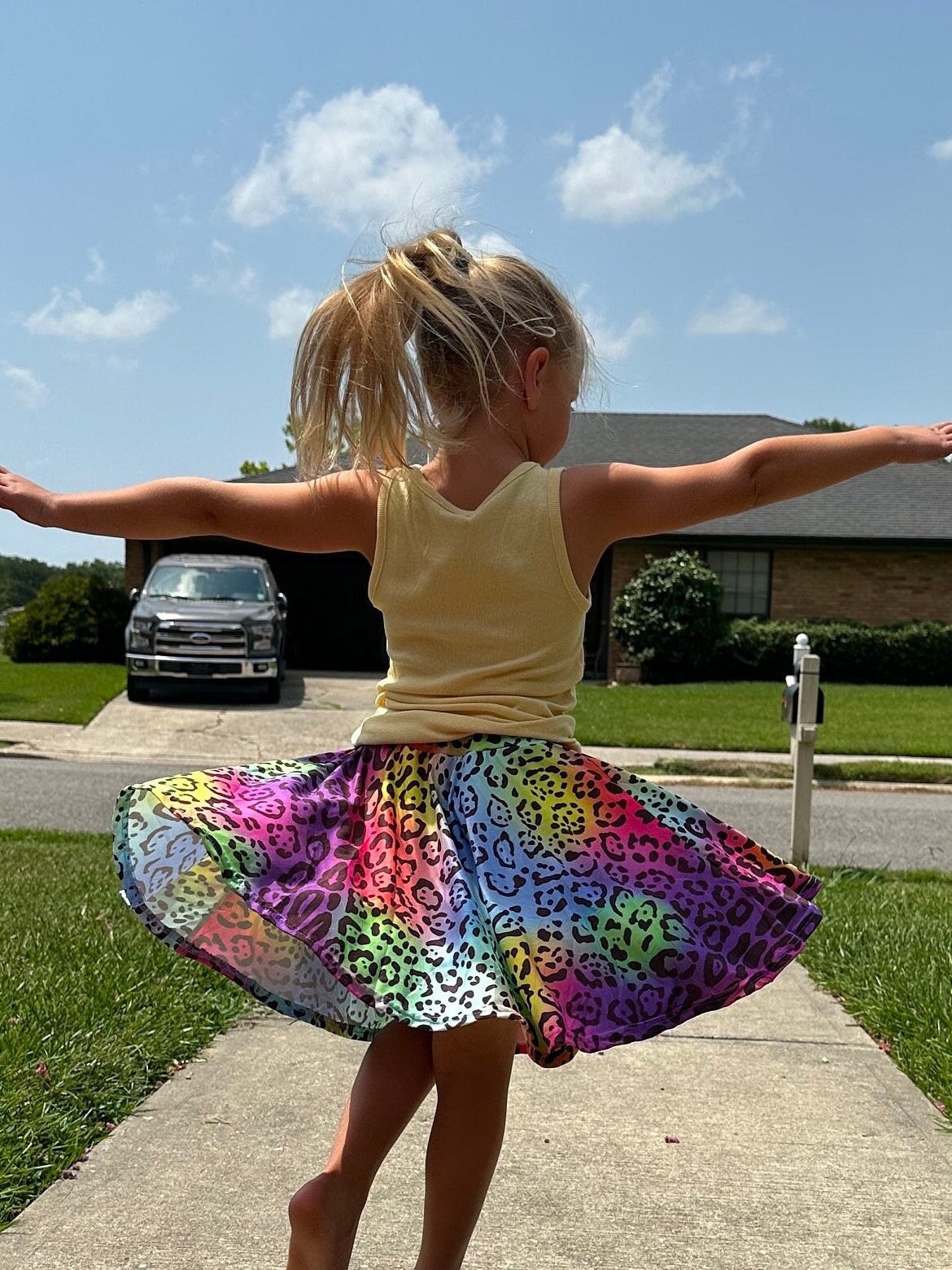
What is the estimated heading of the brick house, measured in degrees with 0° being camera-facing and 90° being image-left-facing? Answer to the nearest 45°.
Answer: approximately 0°

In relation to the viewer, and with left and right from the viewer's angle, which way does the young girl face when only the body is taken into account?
facing away from the viewer

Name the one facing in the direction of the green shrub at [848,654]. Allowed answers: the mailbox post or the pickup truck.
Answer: the mailbox post

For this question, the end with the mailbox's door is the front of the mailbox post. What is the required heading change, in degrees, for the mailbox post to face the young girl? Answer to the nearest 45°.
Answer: approximately 180°

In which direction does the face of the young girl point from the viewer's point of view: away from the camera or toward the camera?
away from the camera

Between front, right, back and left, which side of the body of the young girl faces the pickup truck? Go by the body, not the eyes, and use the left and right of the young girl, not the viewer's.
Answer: front

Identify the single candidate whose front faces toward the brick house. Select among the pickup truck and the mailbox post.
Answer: the mailbox post

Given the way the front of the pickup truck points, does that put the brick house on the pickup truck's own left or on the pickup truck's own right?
on the pickup truck's own left

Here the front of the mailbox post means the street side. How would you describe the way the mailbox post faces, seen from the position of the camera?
facing away from the viewer

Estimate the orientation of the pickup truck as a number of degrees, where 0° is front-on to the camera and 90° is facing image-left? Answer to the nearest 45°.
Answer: approximately 0°
